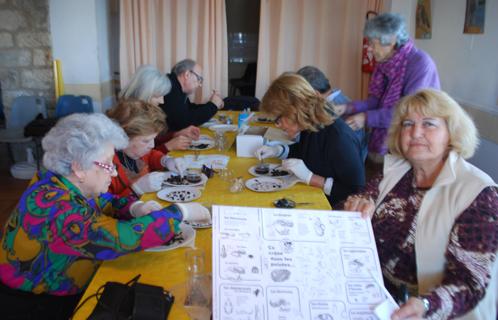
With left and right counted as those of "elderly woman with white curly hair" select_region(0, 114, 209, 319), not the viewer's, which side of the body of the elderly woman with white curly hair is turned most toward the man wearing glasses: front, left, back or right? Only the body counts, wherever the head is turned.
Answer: left

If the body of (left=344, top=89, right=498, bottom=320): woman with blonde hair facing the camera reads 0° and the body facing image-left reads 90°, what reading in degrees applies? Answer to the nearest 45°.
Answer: approximately 45°

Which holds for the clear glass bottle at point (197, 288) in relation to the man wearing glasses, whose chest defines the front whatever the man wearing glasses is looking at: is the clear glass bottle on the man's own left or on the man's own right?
on the man's own right

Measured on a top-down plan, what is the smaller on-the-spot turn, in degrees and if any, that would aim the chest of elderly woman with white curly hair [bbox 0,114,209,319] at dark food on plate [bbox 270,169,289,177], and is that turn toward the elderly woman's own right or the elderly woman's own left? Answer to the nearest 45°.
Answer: approximately 45° to the elderly woman's own left

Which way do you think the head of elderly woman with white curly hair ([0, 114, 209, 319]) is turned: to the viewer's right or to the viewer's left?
to the viewer's right

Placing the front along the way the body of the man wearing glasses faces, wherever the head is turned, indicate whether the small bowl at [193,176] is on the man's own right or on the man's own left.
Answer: on the man's own right

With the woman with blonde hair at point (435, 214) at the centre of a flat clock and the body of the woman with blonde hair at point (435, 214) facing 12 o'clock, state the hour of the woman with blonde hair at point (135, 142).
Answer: the woman with blonde hair at point (135, 142) is roughly at 2 o'clock from the woman with blonde hair at point (435, 214).

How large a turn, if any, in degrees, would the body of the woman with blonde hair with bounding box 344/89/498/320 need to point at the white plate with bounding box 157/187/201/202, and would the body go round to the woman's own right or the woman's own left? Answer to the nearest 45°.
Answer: approximately 45° to the woman's own right

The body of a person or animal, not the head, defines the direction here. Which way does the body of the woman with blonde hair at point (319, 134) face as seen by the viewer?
to the viewer's left

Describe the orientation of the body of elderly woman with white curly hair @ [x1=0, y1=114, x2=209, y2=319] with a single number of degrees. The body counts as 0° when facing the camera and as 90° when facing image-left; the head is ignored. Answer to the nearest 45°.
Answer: approximately 270°

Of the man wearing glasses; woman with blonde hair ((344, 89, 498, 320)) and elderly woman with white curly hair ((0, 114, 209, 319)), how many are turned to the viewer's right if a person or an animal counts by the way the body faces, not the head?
2

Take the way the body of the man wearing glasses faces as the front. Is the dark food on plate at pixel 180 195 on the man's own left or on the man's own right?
on the man's own right
